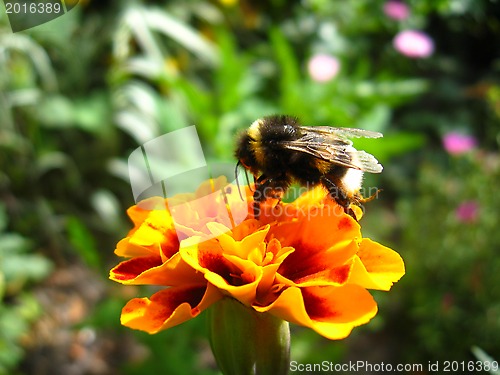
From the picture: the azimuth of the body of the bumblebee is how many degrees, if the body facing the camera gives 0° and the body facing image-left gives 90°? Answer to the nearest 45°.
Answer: approximately 90°

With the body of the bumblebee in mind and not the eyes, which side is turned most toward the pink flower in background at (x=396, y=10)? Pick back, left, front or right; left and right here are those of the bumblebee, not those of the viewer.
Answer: right

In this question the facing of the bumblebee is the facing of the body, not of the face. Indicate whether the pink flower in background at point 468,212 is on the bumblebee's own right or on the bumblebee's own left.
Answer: on the bumblebee's own right

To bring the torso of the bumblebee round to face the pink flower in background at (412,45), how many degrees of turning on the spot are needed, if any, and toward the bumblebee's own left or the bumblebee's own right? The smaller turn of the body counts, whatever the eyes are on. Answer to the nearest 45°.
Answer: approximately 90° to the bumblebee's own right

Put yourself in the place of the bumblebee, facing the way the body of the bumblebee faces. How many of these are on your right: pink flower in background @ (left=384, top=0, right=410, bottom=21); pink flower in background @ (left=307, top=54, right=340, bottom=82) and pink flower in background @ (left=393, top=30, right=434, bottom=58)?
3

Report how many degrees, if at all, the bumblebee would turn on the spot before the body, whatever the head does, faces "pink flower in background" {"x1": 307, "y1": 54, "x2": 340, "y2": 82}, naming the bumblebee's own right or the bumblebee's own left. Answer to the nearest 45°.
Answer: approximately 90° to the bumblebee's own right
